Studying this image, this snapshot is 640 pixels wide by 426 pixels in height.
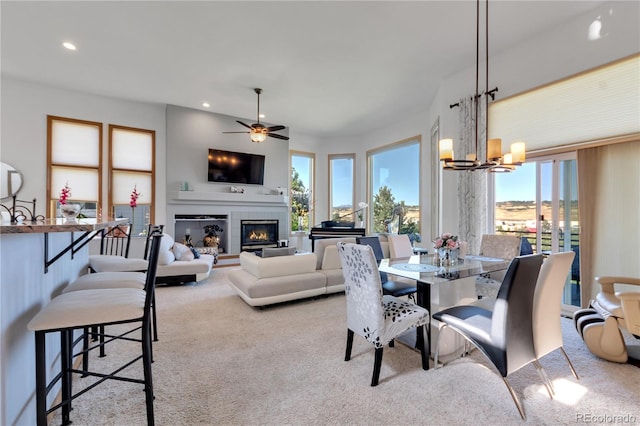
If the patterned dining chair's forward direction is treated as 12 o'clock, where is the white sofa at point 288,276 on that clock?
The white sofa is roughly at 9 o'clock from the patterned dining chair.

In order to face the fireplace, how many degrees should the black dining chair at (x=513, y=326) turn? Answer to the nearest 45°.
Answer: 0° — it already faces it

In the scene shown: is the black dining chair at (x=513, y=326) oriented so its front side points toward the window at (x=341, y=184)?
yes

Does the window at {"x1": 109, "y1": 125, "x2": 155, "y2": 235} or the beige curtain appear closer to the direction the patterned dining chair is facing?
the beige curtain

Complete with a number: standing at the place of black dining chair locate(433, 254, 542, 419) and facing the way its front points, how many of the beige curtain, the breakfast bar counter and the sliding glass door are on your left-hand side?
1

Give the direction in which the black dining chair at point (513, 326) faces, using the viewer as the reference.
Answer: facing away from the viewer and to the left of the viewer

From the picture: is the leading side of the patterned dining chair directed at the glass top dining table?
yes

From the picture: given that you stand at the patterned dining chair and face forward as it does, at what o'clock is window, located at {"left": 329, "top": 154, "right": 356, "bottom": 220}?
The window is roughly at 10 o'clock from the patterned dining chair.

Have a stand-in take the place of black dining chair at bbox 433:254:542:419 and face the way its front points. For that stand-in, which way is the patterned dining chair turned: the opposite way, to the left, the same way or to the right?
to the right

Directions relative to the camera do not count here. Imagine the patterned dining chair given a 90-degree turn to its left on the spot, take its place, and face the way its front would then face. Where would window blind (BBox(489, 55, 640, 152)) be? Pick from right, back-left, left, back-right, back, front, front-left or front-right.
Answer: right

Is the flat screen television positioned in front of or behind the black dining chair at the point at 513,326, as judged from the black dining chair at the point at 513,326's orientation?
in front

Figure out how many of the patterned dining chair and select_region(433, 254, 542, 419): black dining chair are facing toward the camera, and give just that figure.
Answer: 0

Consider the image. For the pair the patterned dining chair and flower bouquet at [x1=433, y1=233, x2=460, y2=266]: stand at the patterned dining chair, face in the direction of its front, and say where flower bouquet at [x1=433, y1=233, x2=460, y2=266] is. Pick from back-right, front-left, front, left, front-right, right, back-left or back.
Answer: front

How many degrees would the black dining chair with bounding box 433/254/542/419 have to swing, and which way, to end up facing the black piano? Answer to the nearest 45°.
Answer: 0° — it already faces it

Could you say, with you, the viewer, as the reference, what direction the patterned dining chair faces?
facing away from the viewer and to the right of the viewer

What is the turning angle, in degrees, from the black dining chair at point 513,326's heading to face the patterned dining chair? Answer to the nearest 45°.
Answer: approximately 45° to its left

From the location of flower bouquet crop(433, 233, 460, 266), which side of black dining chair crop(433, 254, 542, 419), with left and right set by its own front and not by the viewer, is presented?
front
